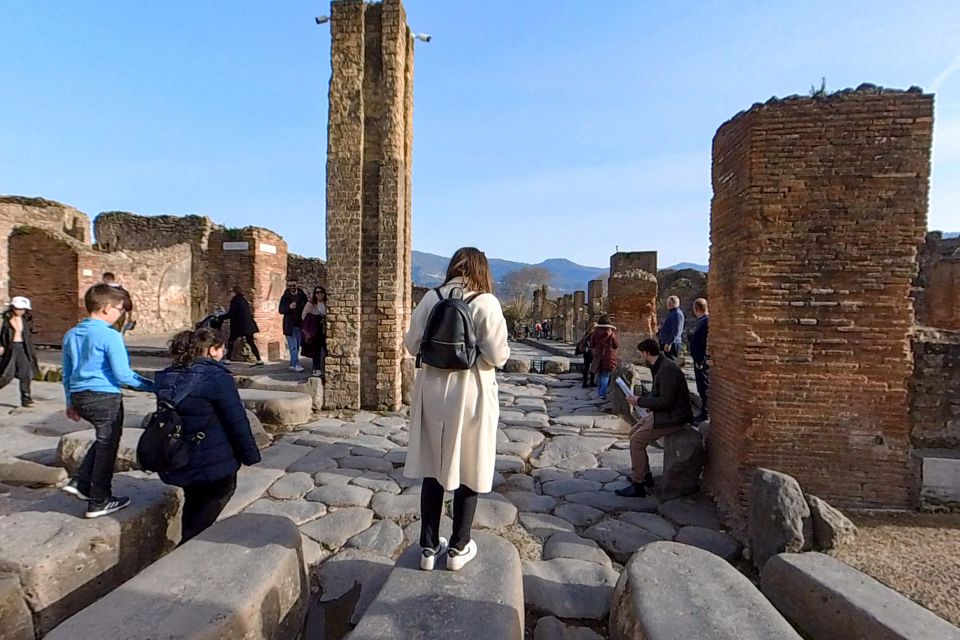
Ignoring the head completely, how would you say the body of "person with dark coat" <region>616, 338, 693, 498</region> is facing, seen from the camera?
to the viewer's left

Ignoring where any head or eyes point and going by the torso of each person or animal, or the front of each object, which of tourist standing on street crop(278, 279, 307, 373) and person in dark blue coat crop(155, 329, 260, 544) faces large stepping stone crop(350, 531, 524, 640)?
the tourist standing on street

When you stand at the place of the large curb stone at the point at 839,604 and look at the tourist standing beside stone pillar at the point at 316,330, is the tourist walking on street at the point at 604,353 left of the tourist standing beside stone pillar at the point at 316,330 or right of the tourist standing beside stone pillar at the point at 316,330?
right

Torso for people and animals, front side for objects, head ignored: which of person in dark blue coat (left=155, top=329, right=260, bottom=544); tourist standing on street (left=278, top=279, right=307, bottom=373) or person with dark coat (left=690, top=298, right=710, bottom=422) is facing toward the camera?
the tourist standing on street

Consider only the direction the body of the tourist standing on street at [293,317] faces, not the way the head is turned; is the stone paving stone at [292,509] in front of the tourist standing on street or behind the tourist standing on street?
in front

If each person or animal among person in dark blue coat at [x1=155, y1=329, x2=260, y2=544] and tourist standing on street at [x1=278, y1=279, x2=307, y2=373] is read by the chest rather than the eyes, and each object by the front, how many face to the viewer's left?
0

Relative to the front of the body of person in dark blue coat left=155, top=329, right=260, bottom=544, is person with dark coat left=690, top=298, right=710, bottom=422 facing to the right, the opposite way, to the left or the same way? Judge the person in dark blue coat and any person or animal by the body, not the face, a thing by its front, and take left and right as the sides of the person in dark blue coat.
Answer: to the left

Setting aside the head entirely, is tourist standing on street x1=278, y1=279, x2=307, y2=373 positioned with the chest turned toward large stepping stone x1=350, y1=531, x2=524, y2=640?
yes

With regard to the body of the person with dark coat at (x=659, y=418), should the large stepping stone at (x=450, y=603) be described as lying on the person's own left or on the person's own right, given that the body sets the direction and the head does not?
on the person's own left

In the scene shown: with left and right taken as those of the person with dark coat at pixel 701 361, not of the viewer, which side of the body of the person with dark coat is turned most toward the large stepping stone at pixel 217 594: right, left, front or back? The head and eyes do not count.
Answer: left

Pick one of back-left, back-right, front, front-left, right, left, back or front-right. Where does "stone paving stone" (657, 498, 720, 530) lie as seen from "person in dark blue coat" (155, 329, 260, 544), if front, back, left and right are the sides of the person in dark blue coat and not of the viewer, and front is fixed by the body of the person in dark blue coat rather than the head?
front-right

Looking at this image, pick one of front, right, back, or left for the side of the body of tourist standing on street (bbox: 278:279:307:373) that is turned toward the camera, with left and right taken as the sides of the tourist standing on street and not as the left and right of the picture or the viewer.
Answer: front

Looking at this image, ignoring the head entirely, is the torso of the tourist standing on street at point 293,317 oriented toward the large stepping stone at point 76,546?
yes

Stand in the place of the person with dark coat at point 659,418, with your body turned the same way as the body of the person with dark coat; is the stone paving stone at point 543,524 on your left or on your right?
on your left

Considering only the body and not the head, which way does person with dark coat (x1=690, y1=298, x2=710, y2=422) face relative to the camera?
to the viewer's left

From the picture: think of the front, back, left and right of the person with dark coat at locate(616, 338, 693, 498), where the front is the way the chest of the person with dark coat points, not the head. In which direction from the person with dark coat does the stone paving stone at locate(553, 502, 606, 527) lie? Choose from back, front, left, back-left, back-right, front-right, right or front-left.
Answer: front-left

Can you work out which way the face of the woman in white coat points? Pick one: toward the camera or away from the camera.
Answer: away from the camera
